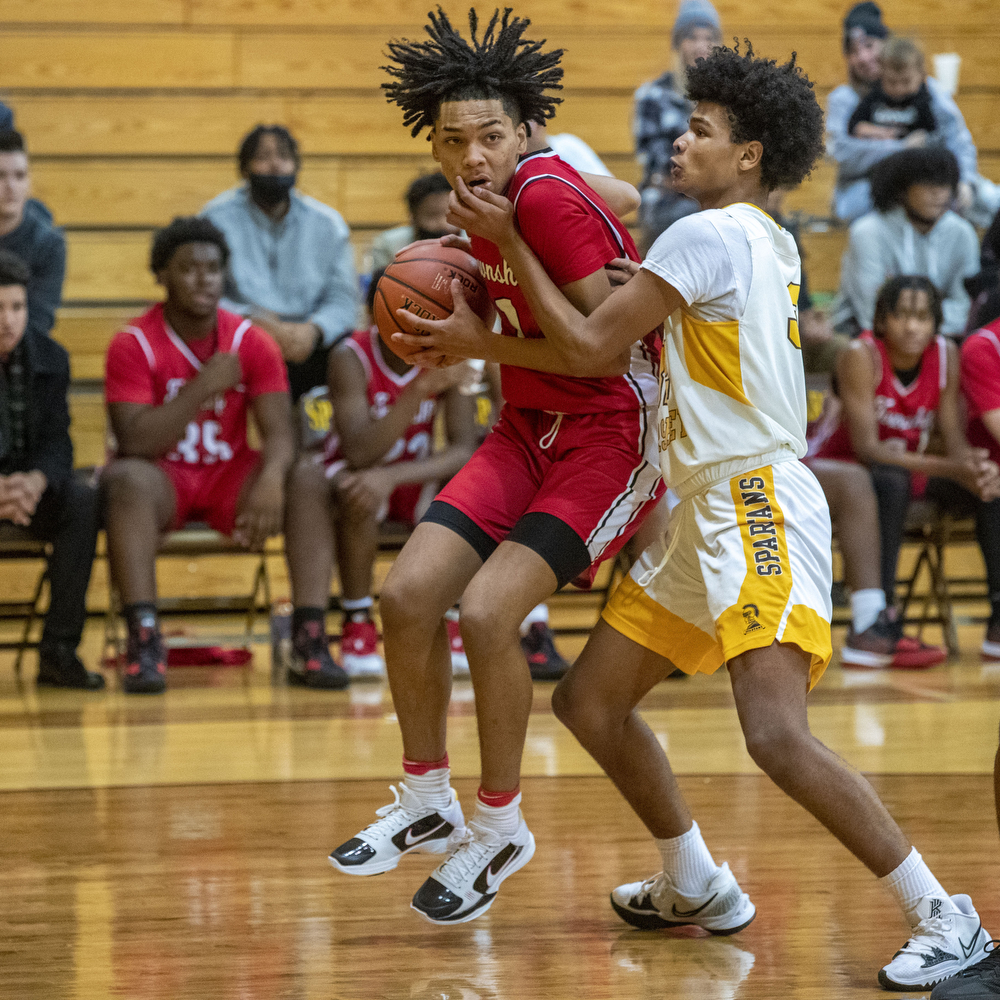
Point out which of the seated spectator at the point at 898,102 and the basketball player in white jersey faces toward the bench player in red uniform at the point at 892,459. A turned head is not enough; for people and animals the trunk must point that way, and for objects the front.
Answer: the seated spectator

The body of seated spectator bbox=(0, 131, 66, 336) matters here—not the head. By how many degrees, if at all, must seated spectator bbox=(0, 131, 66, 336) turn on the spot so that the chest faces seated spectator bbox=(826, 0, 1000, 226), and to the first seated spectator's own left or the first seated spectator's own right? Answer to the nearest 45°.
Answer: approximately 90° to the first seated spectator's own left

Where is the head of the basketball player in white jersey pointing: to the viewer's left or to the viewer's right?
to the viewer's left

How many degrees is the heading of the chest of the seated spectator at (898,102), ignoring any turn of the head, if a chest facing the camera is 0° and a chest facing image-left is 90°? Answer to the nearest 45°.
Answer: approximately 0°

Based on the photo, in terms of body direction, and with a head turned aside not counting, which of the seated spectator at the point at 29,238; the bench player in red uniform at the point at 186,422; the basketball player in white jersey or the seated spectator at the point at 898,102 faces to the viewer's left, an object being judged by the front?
the basketball player in white jersey

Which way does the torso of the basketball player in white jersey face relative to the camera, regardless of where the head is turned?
to the viewer's left

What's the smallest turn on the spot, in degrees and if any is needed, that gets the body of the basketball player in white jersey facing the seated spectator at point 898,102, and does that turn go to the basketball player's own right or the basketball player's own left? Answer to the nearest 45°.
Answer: approximately 90° to the basketball player's own right

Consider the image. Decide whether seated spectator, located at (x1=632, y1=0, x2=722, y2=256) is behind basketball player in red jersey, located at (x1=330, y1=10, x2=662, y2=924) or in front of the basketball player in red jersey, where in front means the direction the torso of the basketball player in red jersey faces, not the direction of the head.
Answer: behind

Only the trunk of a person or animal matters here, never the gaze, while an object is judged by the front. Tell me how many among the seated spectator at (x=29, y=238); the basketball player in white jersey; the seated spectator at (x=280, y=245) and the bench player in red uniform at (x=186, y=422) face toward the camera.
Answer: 3
